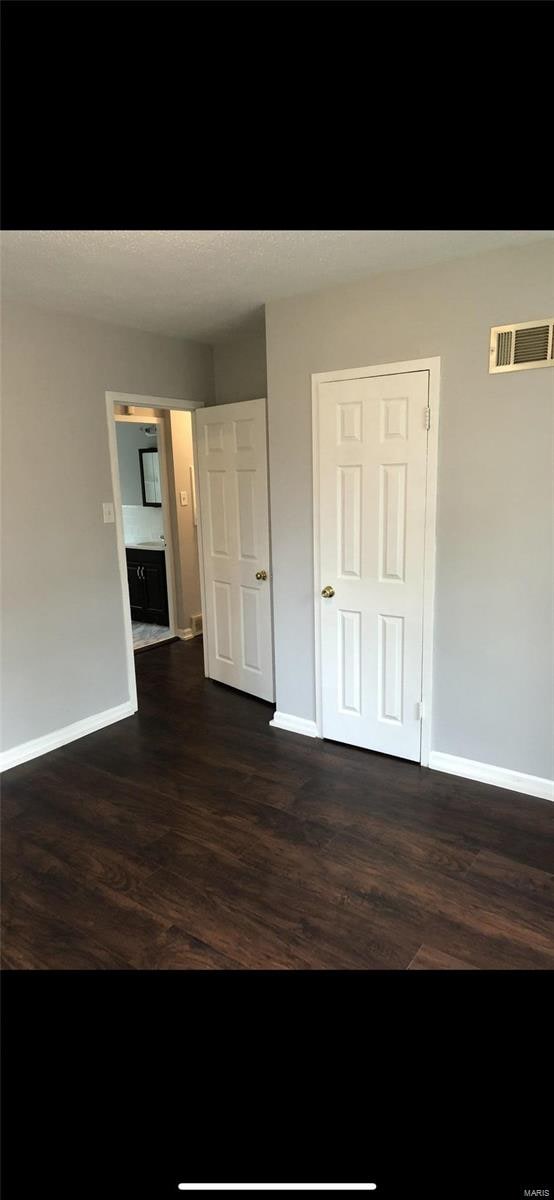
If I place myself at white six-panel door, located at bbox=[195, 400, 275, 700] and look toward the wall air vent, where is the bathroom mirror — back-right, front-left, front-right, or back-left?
back-left

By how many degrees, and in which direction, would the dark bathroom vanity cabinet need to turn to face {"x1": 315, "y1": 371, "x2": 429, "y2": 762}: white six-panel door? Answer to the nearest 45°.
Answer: approximately 45° to its left

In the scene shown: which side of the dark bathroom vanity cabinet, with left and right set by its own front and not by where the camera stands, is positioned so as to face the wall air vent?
left

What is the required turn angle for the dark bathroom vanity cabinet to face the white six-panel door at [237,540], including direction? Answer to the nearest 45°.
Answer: approximately 45° to its left

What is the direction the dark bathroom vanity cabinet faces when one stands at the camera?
facing the viewer and to the left of the viewer
